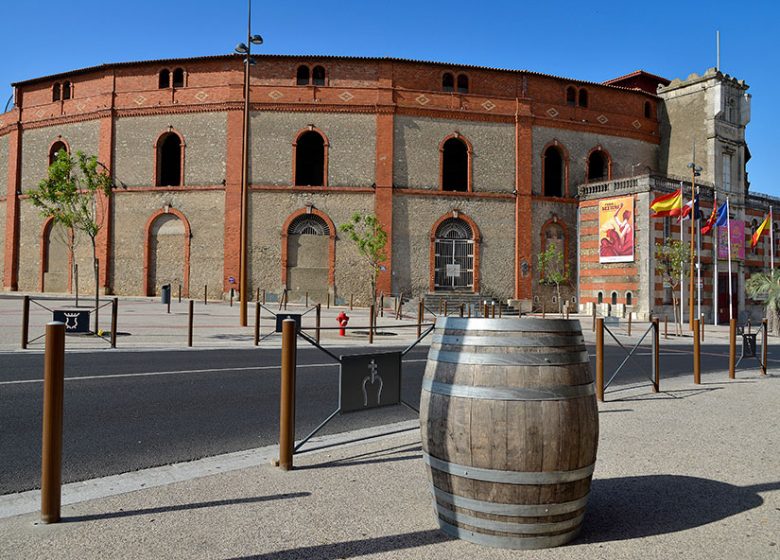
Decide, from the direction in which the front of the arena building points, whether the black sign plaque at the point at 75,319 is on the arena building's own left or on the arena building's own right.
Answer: on the arena building's own right

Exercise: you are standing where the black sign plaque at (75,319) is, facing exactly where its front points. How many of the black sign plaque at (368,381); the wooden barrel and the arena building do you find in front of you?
2

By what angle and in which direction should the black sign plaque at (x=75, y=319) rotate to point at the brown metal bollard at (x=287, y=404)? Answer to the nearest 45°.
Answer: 0° — it already faces it

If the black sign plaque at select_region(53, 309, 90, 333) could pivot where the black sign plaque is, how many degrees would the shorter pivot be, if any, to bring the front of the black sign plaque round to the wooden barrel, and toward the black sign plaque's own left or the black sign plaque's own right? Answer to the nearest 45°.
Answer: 0° — it already faces it

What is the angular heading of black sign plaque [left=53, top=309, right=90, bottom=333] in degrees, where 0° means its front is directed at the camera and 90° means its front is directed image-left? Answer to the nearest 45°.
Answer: approximately 0°

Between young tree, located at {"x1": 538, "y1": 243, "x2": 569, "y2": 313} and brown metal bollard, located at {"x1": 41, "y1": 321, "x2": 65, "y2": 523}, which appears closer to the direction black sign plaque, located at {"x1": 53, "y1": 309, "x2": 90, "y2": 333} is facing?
the brown metal bollard

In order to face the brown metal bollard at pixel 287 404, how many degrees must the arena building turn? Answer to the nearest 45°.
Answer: approximately 45° to its right
